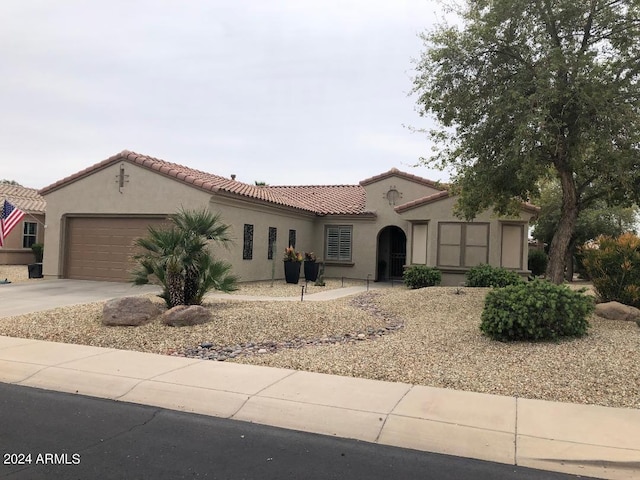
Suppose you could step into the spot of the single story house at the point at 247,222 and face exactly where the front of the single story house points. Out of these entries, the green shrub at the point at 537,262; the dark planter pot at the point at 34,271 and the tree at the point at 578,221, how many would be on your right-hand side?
1

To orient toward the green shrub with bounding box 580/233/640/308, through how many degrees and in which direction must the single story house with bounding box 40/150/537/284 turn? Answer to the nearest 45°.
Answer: approximately 45° to its left

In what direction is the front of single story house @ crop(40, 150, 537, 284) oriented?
toward the camera

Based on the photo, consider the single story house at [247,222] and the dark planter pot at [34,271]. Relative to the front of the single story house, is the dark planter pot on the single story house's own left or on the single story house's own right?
on the single story house's own right

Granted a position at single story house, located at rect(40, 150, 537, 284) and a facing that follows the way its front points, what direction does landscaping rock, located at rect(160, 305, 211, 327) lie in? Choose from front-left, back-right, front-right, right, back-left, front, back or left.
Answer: front

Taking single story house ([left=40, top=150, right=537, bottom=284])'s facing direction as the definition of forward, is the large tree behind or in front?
in front

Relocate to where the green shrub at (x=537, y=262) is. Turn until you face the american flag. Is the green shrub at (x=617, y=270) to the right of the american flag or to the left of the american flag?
left

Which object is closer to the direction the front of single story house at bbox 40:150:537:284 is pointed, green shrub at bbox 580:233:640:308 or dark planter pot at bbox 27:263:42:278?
the green shrub

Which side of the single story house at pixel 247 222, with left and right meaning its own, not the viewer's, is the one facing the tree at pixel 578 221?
left

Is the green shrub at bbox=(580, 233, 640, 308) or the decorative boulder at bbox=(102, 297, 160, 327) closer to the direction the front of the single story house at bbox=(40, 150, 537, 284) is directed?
the decorative boulder

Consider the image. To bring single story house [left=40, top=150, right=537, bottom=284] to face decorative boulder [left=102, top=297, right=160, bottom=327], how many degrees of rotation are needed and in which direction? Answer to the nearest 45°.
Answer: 0° — it already faces it
